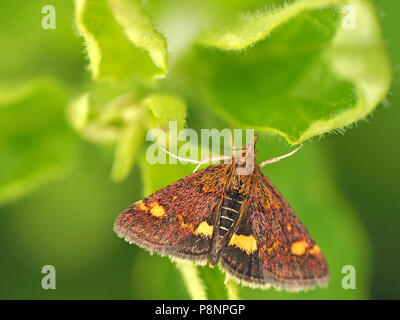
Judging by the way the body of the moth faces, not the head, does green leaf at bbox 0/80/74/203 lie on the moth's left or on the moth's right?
on the moth's left

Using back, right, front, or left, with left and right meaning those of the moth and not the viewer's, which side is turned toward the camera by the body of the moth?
back
